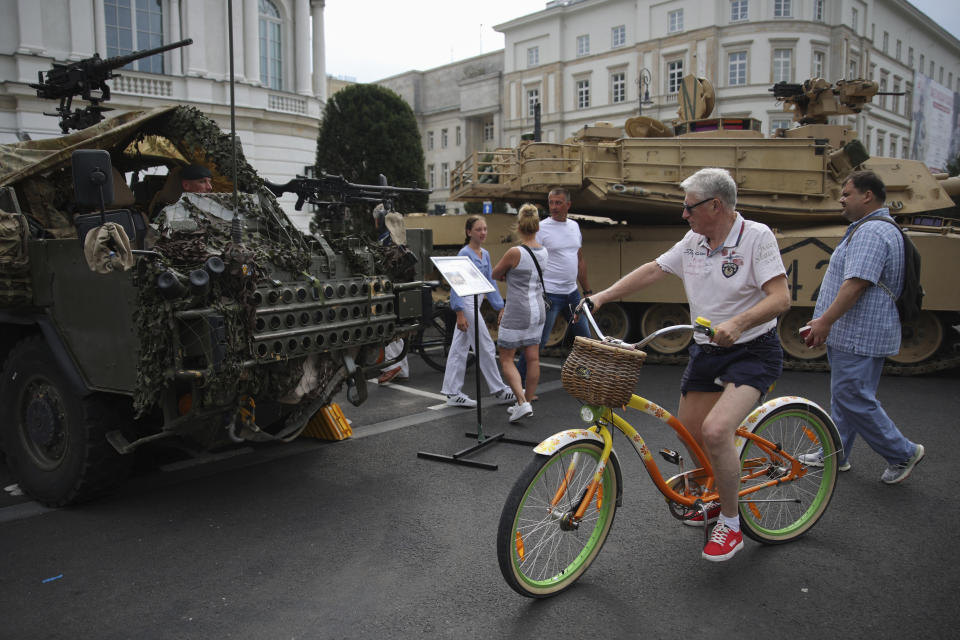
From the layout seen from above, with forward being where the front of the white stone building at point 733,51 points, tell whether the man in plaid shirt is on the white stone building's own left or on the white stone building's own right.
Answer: on the white stone building's own left

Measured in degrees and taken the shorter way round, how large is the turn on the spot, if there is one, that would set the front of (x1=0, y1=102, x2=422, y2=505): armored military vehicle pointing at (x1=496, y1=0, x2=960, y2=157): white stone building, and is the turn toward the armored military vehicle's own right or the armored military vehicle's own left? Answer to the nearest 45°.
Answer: approximately 90° to the armored military vehicle's own left

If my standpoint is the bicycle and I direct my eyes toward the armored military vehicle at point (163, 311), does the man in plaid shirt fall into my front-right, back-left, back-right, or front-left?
back-right

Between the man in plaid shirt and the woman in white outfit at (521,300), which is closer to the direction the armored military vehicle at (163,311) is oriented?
the man in plaid shirt

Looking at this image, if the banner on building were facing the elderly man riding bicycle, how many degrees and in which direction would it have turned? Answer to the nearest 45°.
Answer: approximately 45° to its right

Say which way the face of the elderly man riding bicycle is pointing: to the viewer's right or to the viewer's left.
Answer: to the viewer's left

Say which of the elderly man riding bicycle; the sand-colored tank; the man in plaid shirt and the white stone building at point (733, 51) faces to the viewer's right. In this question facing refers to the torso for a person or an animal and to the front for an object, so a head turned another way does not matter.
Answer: the sand-colored tank

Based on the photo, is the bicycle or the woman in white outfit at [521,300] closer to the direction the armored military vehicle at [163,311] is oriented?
the bicycle

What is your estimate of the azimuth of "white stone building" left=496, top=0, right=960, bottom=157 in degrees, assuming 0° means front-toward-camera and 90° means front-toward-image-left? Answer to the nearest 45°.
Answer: approximately 45°

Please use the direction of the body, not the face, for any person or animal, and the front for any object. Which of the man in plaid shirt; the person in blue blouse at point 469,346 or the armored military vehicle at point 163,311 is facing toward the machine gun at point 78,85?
the man in plaid shirt

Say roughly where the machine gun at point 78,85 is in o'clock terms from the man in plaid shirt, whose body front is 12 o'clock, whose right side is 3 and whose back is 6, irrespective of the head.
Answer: The machine gun is roughly at 12 o'clock from the man in plaid shirt.

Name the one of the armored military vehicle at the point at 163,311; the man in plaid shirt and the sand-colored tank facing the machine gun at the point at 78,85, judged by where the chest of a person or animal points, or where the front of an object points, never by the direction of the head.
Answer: the man in plaid shirt

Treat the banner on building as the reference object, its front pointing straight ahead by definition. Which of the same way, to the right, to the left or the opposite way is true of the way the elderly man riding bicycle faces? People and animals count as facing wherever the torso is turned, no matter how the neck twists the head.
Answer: to the right

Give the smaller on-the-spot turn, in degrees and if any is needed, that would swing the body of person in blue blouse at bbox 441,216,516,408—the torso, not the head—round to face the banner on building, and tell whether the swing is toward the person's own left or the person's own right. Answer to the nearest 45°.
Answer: approximately 90° to the person's own left

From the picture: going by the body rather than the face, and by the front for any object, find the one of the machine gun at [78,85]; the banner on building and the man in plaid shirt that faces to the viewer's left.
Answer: the man in plaid shirt
